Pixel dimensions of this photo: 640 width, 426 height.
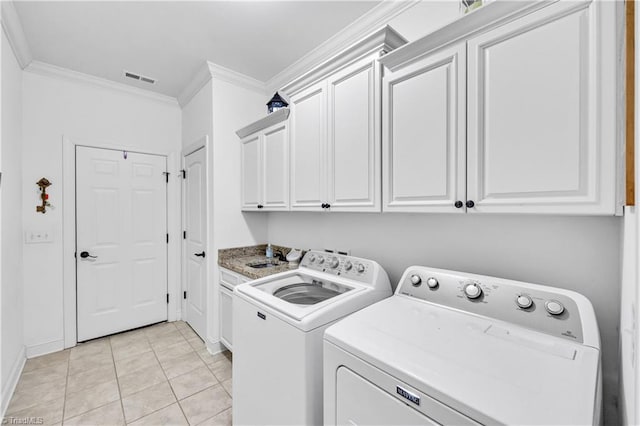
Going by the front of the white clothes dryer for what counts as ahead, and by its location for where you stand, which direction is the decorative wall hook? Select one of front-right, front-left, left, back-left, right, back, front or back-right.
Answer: front-right

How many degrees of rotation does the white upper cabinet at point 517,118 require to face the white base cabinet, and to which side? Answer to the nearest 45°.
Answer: approximately 45° to its right

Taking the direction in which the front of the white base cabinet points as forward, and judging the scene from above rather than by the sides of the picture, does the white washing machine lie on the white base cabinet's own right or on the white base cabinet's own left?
on the white base cabinet's own left

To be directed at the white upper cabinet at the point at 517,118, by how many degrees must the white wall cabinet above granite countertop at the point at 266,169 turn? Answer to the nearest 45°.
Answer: approximately 90° to its left

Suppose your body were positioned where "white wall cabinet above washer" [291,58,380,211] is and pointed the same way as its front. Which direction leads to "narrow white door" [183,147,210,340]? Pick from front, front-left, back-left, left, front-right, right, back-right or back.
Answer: right

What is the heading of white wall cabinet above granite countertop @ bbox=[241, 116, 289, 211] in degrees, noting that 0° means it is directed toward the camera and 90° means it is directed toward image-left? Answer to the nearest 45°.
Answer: approximately 45°

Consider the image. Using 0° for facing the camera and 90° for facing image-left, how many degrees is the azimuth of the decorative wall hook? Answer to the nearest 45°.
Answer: approximately 0°

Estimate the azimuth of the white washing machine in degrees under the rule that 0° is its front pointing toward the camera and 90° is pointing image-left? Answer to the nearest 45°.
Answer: approximately 45°

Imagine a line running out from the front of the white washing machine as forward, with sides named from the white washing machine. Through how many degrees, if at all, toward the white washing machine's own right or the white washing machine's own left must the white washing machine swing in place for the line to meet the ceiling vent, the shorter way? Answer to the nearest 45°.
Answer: approximately 90° to the white washing machine's own right

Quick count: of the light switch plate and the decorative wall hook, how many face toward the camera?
2
